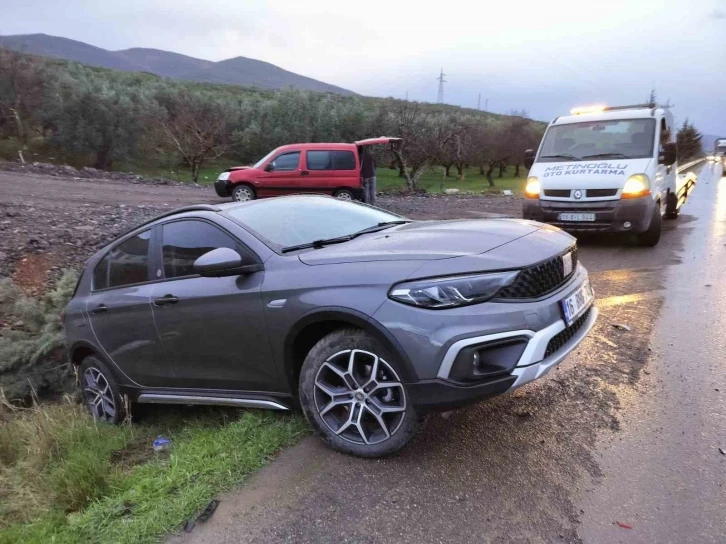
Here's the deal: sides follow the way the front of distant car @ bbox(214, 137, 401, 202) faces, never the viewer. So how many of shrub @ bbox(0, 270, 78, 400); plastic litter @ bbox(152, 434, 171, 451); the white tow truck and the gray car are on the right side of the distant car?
0

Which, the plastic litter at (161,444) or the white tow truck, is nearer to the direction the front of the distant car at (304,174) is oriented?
the plastic litter

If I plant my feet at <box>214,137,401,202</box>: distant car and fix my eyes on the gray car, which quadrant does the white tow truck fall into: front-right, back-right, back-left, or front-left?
front-left

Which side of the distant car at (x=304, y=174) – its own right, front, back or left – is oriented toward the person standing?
back

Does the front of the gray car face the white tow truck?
no

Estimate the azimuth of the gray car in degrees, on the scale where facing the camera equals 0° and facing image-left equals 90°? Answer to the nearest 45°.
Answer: approximately 315°

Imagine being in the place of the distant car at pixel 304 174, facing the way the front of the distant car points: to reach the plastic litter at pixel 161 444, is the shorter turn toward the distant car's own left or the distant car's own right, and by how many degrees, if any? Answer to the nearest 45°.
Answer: approximately 90° to the distant car's own left

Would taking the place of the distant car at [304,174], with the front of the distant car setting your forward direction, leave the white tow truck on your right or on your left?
on your left

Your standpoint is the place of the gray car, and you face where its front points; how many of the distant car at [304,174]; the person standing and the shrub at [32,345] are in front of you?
0

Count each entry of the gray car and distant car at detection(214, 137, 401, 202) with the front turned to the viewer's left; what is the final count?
1

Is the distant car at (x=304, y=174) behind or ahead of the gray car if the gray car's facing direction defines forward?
behind

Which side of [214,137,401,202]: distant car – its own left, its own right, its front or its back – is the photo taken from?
left

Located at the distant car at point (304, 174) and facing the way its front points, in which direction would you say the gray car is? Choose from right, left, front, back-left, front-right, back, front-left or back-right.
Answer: left

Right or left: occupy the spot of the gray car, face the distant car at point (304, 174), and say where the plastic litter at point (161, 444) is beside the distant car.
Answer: left

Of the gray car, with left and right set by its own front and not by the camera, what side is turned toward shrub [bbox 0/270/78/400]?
back

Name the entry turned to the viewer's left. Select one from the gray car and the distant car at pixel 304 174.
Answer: the distant car
